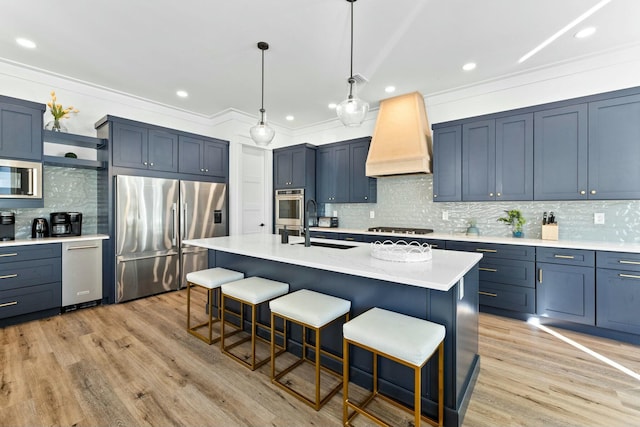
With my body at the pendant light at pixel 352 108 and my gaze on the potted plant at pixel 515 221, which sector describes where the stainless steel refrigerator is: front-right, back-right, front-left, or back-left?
back-left

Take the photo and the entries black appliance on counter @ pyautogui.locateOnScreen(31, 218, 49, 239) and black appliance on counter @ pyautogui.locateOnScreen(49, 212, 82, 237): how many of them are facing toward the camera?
2

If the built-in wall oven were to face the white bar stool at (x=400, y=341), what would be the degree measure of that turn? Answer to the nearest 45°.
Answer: approximately 45° to its left

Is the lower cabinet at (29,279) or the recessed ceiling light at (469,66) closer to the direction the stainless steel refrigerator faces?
the recessed ceiling light

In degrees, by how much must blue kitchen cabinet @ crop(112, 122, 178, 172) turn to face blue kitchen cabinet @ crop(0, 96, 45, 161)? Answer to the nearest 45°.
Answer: approximately 135° to its right

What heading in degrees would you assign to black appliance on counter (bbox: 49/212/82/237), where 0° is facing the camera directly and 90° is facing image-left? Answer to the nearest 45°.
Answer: approximately 0°
